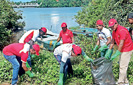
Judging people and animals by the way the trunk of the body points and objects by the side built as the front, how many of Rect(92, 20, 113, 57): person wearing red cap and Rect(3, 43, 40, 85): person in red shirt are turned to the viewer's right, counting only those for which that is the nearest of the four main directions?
1

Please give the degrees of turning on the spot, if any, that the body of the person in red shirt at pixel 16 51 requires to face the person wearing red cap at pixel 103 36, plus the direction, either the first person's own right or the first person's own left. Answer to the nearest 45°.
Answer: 0° — they already face them

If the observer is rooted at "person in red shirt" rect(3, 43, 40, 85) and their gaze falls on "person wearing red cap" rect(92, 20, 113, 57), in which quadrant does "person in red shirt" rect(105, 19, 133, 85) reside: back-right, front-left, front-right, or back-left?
front-right

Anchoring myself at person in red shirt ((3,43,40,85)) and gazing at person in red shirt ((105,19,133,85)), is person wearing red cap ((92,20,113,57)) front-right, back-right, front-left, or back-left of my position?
front-left

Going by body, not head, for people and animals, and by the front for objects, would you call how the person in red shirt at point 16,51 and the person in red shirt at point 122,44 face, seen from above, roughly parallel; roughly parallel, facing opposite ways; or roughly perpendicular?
roughly parallel, facing opposite ways

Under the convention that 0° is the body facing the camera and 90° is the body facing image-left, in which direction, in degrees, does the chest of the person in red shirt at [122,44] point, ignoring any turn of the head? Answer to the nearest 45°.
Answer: approximately 45°

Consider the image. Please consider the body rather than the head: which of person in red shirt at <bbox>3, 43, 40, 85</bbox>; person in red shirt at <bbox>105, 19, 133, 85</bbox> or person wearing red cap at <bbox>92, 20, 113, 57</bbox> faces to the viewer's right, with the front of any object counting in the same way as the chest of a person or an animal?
person in red shirt at <bbox>3, 43, 40, 85</bbox>

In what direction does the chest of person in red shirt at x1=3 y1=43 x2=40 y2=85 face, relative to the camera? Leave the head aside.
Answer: to the viewer's right

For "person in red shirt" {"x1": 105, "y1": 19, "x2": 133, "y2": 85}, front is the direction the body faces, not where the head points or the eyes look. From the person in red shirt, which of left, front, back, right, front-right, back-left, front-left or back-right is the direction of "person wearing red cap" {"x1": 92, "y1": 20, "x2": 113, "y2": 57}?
right

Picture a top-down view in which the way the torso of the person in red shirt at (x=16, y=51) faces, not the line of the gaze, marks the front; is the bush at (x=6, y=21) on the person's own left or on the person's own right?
on the person's own left

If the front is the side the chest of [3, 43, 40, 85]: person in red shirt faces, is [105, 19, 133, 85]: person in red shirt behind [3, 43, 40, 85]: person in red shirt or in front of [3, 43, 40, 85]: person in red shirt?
in front

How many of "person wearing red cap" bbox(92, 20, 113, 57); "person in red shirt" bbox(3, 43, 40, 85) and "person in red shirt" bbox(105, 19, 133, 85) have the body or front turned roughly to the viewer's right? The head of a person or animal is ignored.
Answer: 1

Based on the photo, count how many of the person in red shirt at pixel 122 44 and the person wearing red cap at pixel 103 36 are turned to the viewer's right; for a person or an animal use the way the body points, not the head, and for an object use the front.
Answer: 0

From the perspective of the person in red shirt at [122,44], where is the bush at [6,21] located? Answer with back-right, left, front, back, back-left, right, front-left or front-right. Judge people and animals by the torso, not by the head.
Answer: right
